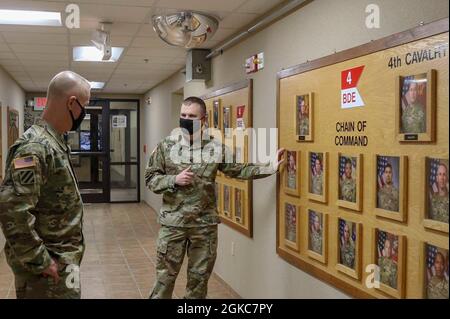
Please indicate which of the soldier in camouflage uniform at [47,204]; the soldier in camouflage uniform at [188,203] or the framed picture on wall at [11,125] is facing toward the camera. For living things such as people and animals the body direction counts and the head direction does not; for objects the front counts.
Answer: the soldier in camouflage uniform at [188,203]

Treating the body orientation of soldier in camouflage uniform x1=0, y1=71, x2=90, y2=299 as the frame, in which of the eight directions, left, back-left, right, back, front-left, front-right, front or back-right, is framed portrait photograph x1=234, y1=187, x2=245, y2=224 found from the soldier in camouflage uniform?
front-left

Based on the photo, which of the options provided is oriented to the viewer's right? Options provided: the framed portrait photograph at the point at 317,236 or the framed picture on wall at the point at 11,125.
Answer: the framed picture on wall

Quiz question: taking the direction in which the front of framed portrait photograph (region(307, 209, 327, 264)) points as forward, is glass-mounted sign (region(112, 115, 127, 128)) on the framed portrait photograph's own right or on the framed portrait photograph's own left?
on the framed portrait photograph's own right

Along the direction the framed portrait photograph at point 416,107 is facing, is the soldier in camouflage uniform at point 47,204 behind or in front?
in front

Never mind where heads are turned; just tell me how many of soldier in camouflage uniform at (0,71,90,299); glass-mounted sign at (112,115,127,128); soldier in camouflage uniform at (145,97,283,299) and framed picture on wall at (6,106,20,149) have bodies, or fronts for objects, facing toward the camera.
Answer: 2

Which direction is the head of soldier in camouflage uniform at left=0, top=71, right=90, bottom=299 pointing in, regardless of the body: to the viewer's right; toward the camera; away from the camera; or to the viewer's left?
to the viewer's right

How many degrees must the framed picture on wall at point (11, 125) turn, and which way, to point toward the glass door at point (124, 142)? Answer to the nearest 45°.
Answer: approximately 45° to its left

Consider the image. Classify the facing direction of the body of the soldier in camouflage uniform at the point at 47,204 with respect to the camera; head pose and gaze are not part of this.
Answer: to the viewer's right

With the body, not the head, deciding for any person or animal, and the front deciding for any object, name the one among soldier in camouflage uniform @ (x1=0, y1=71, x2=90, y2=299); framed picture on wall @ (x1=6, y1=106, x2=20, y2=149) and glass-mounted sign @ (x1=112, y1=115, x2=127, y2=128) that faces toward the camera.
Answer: the glass-mounted sign
